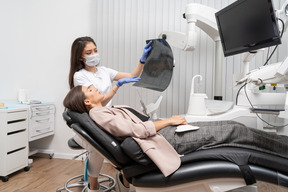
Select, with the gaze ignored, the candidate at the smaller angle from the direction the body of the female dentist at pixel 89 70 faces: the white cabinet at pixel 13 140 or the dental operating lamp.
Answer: the dental operating lamp

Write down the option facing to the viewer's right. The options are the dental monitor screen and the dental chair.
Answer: the dental chair

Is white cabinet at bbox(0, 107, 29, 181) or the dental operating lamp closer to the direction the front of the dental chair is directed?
the dental operating lamp

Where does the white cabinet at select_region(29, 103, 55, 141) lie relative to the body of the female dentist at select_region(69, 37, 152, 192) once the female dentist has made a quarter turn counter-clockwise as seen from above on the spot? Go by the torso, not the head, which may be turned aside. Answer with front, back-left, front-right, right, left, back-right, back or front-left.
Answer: left

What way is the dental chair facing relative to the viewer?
to the viewer's right

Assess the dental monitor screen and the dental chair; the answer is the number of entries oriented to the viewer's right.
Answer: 1

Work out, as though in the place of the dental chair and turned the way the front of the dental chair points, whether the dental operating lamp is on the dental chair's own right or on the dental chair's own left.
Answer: on the dental chair's own left
